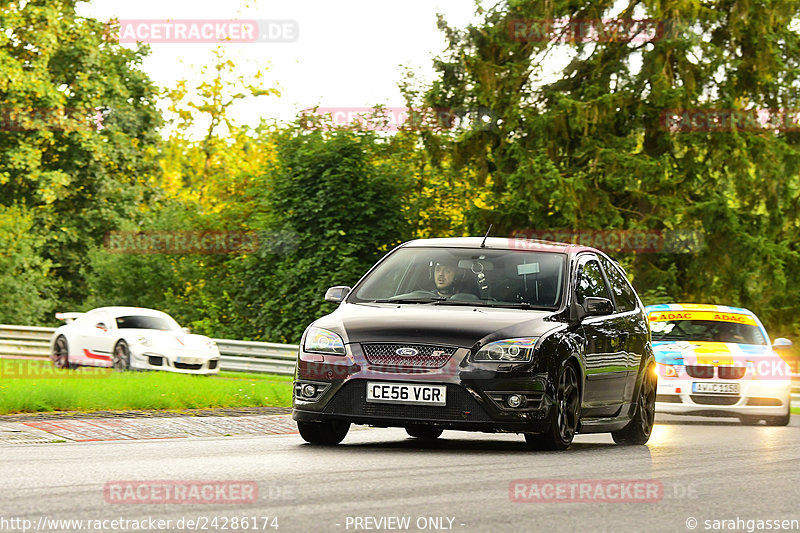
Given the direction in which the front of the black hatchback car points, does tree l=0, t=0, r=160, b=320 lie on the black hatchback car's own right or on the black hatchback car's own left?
on the black hatchback car's own right

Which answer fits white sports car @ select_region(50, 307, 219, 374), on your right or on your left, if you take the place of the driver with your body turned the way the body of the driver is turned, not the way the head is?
on your right

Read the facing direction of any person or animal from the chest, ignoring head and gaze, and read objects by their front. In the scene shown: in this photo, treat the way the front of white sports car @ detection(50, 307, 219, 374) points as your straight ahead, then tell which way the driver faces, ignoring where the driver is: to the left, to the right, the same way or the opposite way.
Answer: to the right

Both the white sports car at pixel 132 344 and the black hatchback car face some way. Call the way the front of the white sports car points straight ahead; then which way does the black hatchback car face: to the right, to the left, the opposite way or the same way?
to the right

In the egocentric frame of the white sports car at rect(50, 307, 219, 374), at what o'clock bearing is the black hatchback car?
The black hatchback car is roughly at 1 o'clock from the white sports car.

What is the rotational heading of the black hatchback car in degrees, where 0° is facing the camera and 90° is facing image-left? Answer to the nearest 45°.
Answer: approximately 45°

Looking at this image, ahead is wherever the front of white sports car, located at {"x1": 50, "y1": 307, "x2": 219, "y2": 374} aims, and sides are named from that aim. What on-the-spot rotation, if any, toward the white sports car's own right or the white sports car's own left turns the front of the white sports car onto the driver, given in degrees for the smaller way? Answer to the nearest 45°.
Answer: approximately 45° to the white sports car's own right

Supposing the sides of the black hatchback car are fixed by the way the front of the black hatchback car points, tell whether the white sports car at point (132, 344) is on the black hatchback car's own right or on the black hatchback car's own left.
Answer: on the black hatchback car's own right

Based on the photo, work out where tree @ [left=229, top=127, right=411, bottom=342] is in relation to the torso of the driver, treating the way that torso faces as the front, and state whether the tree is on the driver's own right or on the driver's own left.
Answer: on the driver's own right

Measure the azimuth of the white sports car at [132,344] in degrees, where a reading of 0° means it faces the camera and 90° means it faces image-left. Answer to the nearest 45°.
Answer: approximately 315°

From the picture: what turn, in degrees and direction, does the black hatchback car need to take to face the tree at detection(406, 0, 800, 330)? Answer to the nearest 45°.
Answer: approximately 135° to its right
